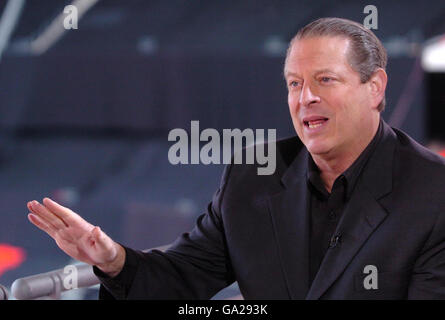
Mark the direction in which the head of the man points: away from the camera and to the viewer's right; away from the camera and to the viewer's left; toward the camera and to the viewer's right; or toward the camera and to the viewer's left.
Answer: toward the camera and to the viewer's left

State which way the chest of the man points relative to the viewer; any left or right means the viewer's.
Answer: facing the viewer and to the left of the viewer
